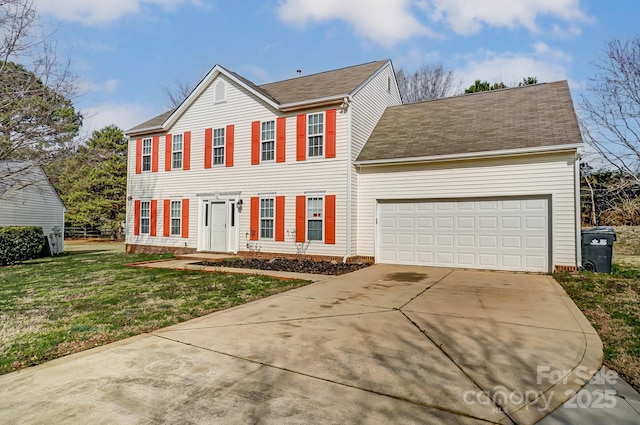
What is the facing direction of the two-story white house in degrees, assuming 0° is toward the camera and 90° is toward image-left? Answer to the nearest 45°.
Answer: approximately 45°

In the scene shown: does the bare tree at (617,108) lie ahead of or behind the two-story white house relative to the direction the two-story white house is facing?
behind
